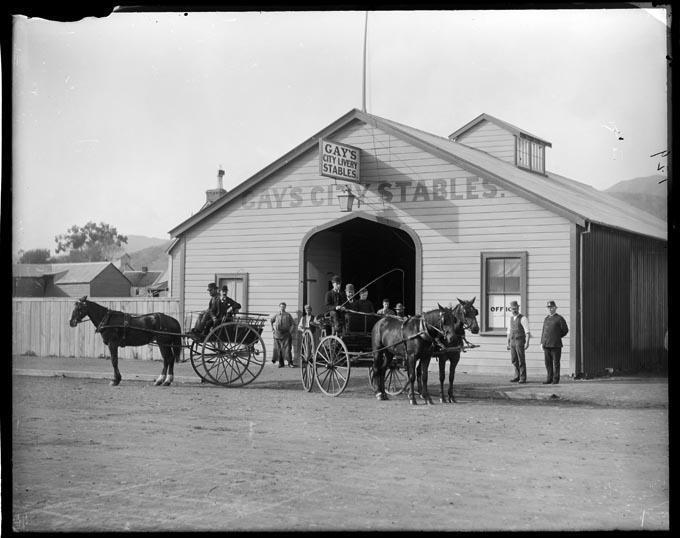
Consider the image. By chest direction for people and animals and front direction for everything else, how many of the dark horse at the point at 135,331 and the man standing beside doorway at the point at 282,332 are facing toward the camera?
1

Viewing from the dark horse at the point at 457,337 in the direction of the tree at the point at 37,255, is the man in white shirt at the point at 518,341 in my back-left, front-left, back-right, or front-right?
front-right

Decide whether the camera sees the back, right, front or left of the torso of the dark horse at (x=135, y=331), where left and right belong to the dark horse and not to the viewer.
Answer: left

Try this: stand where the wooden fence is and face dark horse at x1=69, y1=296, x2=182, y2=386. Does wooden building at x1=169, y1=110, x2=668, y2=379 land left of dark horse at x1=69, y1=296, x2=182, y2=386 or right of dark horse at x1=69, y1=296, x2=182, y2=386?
left

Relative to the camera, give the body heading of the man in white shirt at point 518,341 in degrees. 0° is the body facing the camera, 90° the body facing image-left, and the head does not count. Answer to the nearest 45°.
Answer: approximately 45°

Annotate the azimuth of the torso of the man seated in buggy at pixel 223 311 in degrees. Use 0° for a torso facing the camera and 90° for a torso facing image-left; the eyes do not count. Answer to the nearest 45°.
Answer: approximately 45°
